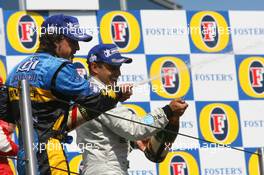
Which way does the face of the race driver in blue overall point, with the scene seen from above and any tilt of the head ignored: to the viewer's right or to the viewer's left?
to the viewer's right

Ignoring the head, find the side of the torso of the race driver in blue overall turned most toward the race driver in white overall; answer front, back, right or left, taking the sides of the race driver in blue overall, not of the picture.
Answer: front
